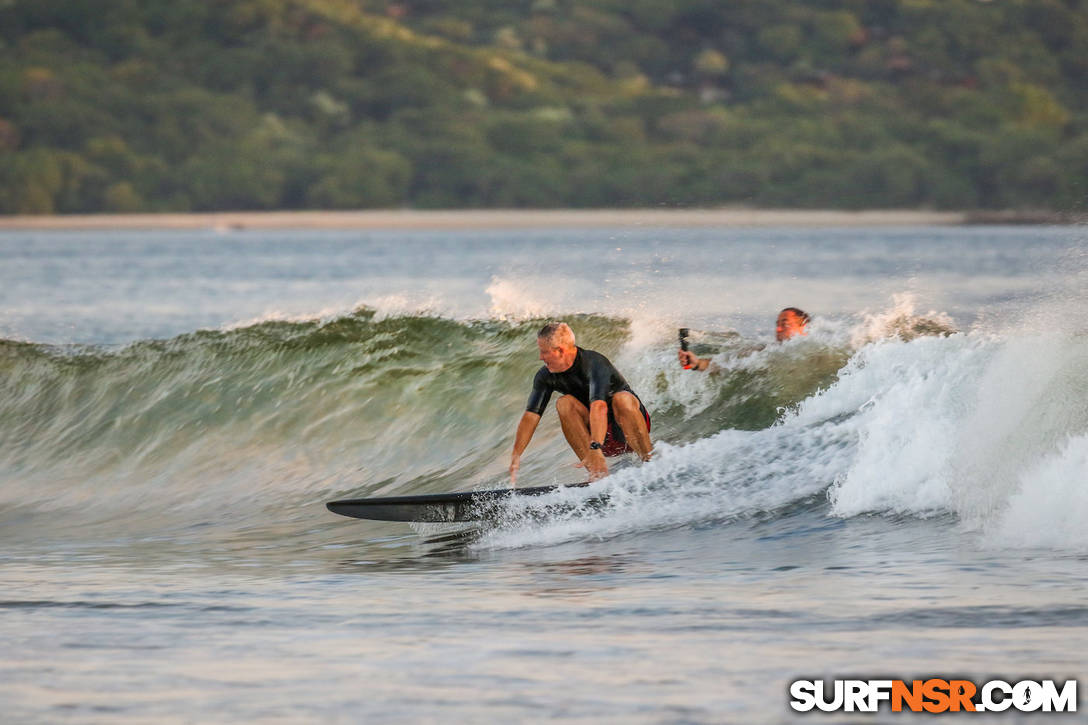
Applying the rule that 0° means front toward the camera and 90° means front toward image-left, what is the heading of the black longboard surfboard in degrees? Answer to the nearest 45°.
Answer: approximately 90°

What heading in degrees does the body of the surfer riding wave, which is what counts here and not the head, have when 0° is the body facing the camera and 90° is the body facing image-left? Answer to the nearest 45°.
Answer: approximately 45°
